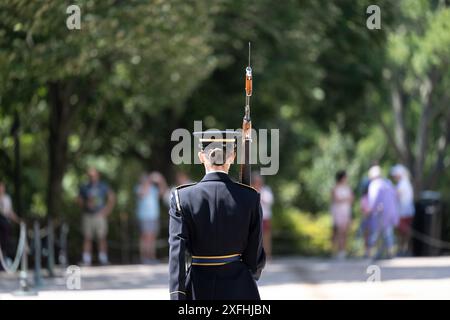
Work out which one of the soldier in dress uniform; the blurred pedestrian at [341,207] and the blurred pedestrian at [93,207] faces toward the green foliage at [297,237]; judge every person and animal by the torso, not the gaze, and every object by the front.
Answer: the soldier in dress uniform

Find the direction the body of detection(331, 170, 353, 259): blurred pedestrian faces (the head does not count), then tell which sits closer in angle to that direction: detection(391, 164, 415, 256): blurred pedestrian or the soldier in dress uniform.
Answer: the soldier in dress uniform

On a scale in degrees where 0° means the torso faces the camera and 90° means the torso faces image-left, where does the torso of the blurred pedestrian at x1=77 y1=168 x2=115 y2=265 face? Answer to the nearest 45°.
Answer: approximately 0°

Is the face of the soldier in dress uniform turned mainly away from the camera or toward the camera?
away from the camera

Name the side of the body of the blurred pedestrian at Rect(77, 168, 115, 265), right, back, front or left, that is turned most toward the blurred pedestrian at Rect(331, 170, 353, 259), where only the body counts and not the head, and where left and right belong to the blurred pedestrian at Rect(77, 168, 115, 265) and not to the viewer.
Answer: left

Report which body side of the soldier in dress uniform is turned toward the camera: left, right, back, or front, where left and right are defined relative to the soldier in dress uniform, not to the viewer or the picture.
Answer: back

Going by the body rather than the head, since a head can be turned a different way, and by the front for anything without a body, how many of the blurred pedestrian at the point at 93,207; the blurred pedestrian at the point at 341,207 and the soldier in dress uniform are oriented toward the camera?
2

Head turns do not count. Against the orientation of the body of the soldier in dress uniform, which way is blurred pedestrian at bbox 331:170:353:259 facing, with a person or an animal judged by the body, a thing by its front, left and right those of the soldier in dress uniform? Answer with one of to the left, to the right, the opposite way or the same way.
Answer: the opposite way
